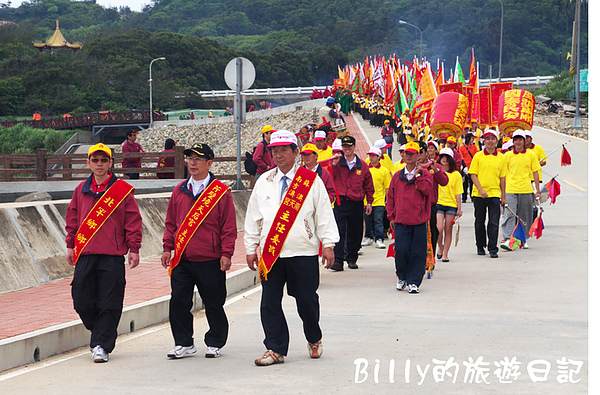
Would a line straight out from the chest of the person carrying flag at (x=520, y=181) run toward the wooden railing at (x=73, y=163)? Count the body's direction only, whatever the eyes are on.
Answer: no

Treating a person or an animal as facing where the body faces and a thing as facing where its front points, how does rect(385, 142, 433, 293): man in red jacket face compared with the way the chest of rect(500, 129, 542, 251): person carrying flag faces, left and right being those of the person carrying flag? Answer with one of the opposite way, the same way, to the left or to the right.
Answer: the same way

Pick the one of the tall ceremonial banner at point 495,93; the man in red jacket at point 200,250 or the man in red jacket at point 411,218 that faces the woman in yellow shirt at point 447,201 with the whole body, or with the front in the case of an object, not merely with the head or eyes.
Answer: the tall ceremonial banner

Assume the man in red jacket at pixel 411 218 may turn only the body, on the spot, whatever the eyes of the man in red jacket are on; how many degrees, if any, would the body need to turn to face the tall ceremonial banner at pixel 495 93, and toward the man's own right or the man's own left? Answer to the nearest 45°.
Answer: approximately 180°

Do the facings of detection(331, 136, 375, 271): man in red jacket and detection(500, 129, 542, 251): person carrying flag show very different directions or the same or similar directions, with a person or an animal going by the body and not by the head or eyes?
same or similar directions

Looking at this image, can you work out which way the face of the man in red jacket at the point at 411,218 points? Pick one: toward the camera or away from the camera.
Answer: toward the camera

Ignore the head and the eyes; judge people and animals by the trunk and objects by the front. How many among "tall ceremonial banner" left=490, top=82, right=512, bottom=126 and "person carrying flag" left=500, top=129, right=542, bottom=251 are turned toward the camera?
2

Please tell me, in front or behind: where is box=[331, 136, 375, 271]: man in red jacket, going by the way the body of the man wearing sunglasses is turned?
behind

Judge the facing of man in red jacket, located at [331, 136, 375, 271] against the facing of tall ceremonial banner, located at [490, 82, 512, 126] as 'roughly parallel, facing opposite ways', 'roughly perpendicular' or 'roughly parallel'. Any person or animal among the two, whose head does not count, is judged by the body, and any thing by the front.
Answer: roughly parallel

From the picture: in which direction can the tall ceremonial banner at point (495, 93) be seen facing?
toward the camera

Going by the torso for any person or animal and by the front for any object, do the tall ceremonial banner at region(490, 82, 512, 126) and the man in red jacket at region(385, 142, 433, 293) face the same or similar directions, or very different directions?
same or similar directions

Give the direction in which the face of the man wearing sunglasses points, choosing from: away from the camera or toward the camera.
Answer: toward the camera

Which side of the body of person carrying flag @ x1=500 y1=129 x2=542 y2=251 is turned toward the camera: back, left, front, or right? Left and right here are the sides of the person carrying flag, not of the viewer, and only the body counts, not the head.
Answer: front

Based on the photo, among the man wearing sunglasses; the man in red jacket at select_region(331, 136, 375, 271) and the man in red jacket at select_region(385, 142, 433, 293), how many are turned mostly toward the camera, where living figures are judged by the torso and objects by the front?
3

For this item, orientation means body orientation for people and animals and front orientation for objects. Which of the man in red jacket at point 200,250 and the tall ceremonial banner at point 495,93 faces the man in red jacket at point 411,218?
the tall ceremonial banner

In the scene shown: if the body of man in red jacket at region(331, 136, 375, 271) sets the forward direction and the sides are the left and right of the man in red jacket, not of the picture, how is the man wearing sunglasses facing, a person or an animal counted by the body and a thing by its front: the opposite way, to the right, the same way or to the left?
the same way

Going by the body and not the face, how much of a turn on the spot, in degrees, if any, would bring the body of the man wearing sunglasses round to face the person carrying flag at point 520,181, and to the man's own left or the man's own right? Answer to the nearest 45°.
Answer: approximately 135° to the man's own left

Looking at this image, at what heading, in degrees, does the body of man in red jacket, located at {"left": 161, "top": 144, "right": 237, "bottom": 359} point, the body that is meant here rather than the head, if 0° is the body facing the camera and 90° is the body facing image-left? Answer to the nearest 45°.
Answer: approximately 45°

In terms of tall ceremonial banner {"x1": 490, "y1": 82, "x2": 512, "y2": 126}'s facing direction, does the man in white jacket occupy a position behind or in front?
in front
